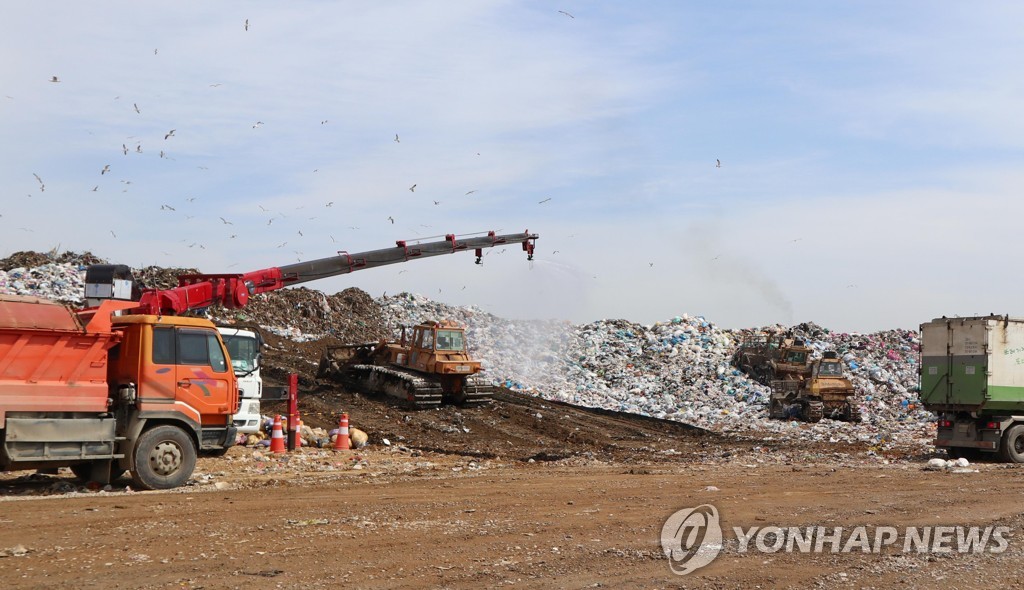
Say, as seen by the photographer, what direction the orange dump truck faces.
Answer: facing to the right of the viewer

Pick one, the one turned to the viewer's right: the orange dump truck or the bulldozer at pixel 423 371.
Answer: the orange dump truck

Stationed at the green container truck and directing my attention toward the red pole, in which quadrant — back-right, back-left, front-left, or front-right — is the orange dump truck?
front-left

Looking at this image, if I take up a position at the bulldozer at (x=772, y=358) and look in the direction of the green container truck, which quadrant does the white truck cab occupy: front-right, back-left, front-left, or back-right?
front-right

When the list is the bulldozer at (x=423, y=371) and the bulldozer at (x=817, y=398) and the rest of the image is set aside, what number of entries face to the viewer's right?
0

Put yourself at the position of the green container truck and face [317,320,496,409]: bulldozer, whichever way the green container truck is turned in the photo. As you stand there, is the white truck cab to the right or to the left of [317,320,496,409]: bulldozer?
left

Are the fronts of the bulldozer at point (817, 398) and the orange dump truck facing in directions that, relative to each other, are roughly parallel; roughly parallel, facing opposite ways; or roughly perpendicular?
roughly perpendicular

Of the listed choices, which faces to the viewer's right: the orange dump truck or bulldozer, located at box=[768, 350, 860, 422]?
the orange dump truck

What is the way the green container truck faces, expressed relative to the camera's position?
facing away from the viewer and to the right of the viewer

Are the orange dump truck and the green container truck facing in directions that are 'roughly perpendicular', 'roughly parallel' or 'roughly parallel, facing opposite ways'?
roughly parallel

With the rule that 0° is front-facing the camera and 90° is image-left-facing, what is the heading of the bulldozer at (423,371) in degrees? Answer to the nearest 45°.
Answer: approximately 135°

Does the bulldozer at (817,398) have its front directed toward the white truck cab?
no
